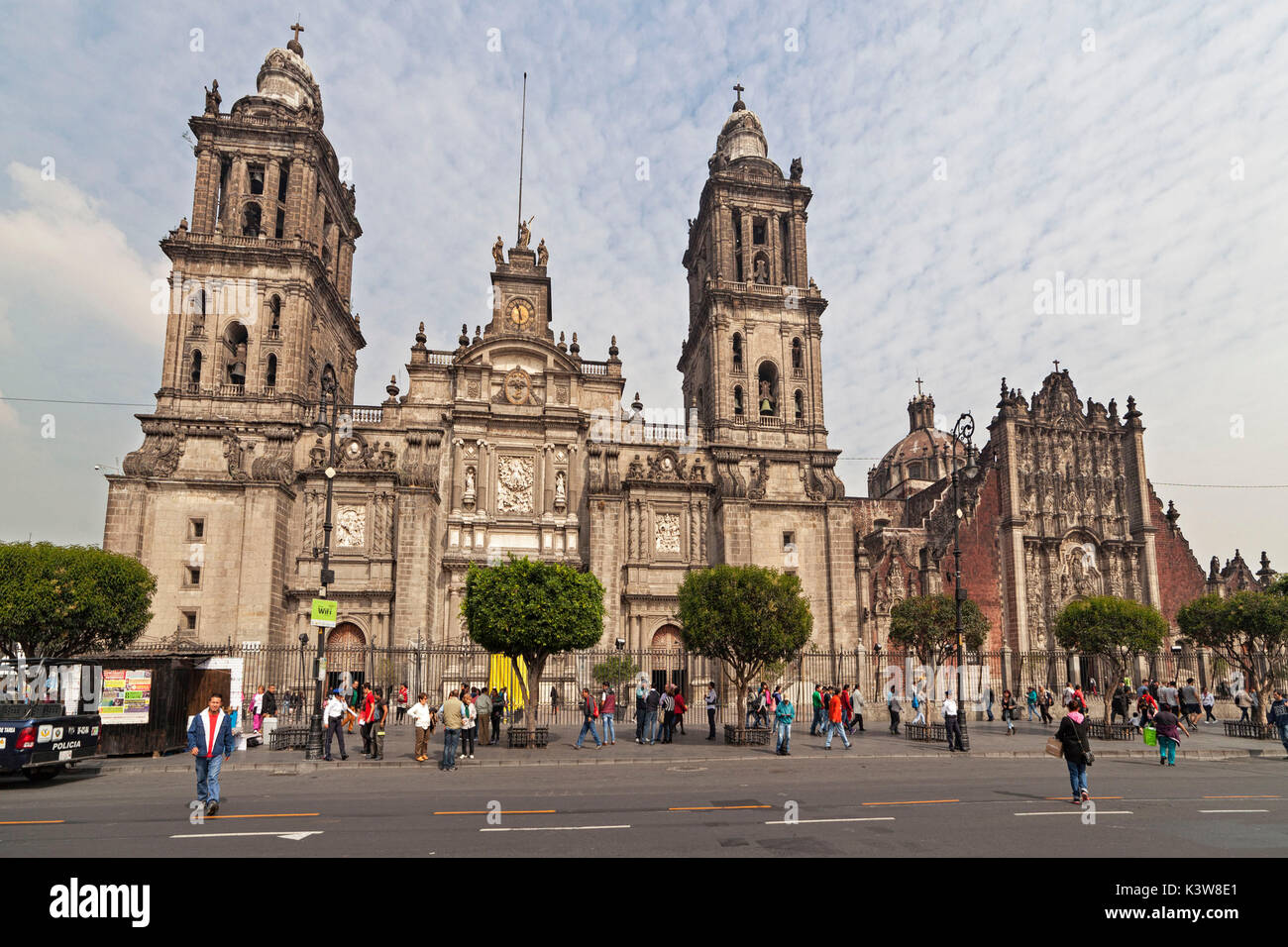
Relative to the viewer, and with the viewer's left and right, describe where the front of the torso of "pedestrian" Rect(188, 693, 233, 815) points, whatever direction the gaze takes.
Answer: facing the viewer

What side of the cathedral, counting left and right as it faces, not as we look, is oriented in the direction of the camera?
front

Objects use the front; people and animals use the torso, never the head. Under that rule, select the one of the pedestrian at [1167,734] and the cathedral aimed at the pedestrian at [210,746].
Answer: the cathedral

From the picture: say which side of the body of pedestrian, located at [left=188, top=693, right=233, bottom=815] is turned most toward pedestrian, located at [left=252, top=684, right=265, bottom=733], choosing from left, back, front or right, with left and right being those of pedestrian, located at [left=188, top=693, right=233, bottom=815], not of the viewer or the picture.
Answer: back

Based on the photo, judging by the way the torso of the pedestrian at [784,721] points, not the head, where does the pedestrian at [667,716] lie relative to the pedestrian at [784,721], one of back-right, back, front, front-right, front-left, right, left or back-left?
back-right

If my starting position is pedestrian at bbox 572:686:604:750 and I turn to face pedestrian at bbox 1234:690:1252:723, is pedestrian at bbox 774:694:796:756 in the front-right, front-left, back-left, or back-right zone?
front-right

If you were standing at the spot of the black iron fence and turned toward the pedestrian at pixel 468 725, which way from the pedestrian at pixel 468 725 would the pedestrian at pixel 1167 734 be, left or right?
left

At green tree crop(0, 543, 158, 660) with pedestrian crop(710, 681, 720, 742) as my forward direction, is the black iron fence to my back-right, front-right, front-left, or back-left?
front-left

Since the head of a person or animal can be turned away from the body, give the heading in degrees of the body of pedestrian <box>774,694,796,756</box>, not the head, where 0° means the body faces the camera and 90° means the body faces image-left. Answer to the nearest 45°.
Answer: approximately 0°
